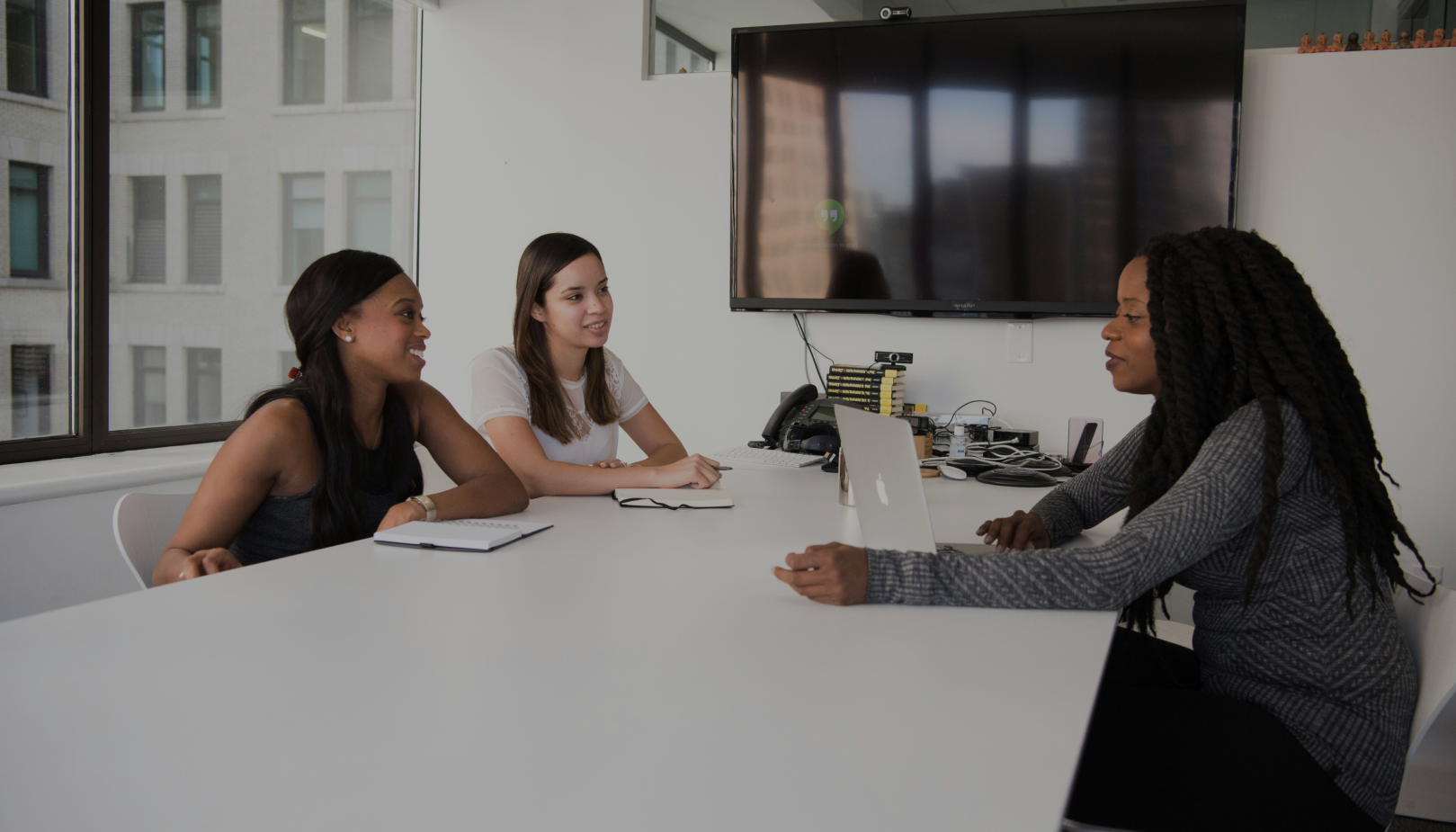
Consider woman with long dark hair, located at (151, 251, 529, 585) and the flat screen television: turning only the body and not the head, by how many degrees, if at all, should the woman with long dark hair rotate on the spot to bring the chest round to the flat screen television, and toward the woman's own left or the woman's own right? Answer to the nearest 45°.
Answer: approximately 90° to the woman's own left

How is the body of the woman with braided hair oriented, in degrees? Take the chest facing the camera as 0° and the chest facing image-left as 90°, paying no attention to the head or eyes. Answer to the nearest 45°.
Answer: approximately 90°

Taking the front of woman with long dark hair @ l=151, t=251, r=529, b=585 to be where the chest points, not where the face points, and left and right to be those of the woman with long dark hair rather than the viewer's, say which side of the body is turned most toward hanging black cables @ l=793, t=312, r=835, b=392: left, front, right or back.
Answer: left

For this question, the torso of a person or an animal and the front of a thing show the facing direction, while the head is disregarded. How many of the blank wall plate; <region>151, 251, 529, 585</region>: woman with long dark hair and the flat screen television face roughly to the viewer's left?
0

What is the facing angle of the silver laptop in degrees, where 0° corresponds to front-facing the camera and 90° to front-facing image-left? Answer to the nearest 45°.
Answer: approximately 225°

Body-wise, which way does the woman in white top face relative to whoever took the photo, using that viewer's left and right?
facing the viewer and to the right of the viewer

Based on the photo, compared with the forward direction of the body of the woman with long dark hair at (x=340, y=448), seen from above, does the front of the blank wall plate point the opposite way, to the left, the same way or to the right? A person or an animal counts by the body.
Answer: to the right

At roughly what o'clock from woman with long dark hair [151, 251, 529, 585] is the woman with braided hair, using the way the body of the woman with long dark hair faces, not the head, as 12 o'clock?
The woman with braided hair is roughly at 12 o'clock from the woman with long dark hair.

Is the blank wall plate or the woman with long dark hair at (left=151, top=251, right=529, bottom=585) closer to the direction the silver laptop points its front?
the blank wall plate

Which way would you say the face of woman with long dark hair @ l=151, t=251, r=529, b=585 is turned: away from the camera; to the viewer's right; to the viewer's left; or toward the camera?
to the viewer's right

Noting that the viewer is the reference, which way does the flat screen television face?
facing the viewer

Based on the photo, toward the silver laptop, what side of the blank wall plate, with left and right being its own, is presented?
front

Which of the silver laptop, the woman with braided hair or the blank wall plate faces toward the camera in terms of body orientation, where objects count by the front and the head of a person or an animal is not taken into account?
the blank wall plate

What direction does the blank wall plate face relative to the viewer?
toward the camera

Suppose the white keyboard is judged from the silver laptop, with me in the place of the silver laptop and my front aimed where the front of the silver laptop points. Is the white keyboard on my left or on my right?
on my left

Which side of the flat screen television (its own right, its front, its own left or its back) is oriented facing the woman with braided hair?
front

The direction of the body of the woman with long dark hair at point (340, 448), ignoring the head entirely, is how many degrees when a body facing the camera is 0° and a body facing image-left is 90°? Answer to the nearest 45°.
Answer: approximately 315°
